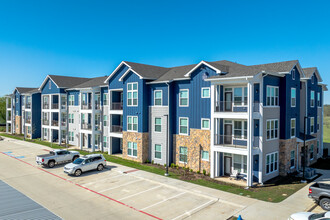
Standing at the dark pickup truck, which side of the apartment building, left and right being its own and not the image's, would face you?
left

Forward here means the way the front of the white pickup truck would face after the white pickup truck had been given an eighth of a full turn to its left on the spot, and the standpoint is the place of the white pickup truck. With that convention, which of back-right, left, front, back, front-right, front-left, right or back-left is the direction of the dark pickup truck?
back-right

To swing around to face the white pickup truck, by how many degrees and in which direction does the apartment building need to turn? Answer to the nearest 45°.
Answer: approximately 45° to its right

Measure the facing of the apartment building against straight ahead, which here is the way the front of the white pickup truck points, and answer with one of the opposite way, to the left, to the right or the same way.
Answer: the opposite way

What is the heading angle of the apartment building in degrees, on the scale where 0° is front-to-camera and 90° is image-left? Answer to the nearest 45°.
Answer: approximately 45°

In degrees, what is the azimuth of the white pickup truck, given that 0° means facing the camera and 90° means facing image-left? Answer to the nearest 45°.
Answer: approximately 225°
